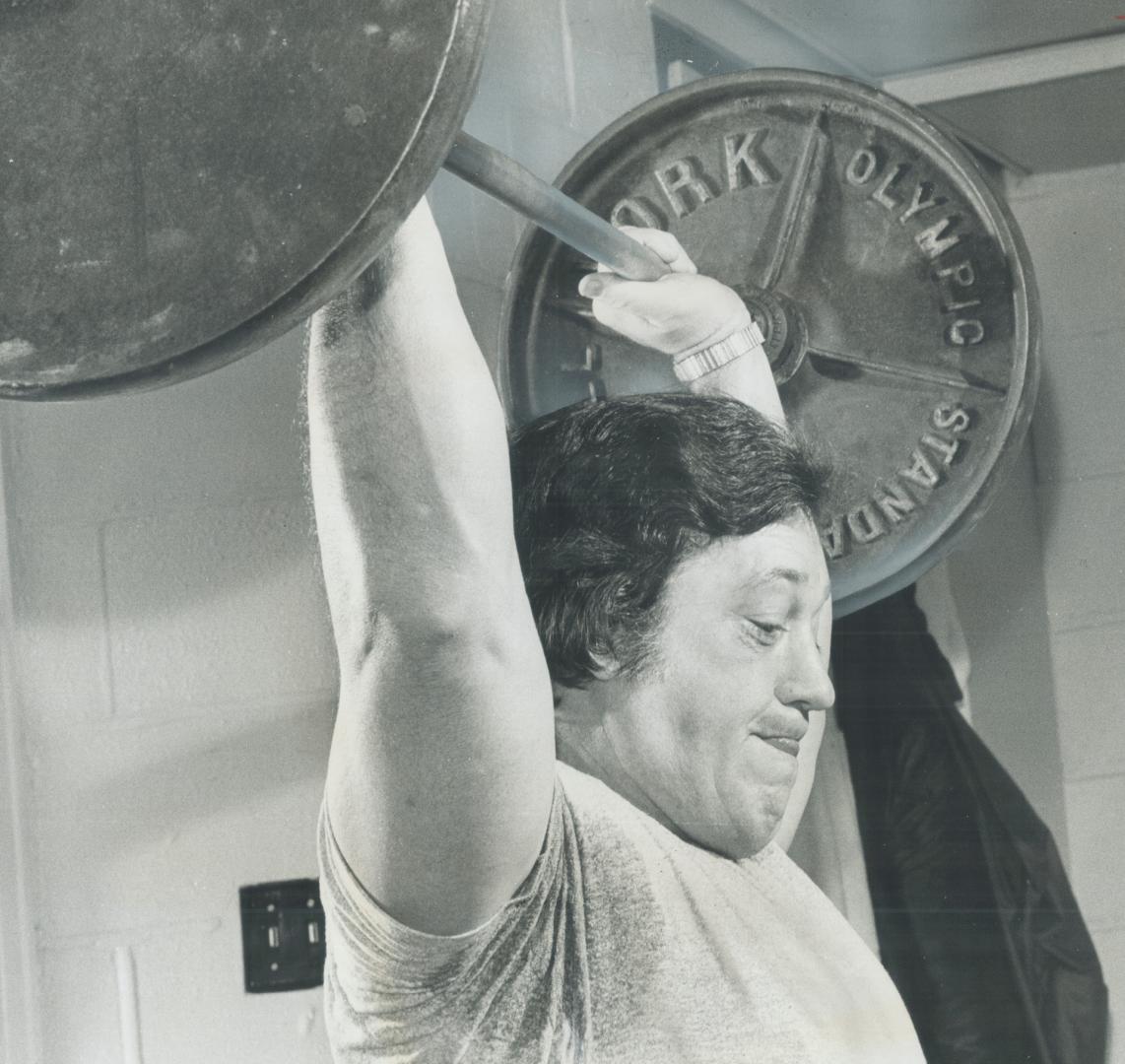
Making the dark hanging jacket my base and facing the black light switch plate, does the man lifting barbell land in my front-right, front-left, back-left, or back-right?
front-left

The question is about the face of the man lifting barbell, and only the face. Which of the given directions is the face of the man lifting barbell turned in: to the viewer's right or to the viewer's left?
to the viewer's right

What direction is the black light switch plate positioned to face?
toward the camera
